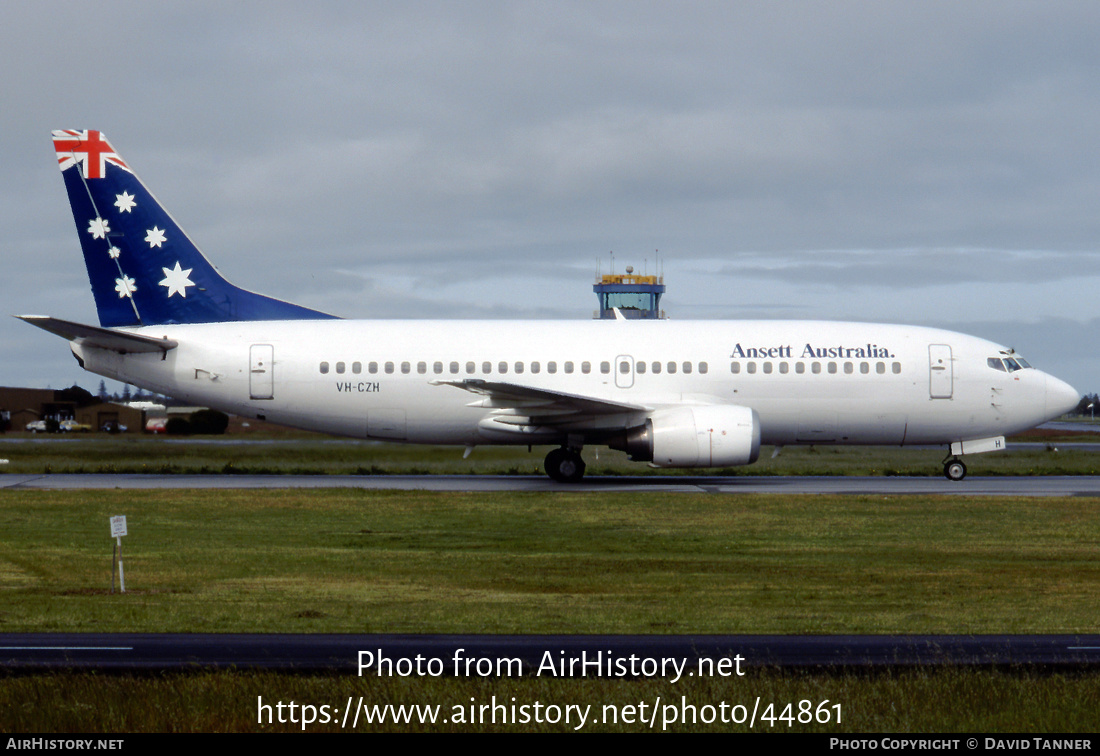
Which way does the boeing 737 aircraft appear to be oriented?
to the viewer's right
